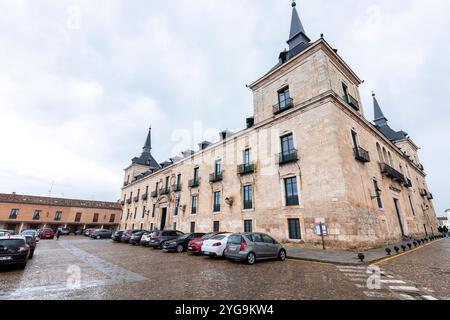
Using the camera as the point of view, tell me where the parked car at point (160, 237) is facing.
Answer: facing away from the viewer and to the right of the viewer

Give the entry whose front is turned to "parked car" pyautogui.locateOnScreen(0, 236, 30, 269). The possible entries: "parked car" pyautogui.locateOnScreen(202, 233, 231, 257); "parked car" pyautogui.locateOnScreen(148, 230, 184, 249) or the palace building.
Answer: the palace building

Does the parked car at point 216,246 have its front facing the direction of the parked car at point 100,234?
no

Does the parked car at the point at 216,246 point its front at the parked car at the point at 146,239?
no

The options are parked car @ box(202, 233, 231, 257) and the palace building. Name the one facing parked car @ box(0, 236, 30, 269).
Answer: the palace building

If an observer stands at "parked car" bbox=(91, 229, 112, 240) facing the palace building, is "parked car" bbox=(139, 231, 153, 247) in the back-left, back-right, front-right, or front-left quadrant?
front-right

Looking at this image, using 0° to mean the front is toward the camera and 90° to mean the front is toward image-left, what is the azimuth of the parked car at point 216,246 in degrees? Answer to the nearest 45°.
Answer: approximately 225°

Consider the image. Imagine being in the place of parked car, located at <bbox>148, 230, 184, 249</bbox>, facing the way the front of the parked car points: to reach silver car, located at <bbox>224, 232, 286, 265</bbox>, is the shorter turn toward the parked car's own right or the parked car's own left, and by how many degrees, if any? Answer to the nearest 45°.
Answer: approximately 90° to the parked car's own right

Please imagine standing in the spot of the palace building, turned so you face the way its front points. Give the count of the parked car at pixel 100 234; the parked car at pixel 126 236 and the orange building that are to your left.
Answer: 0

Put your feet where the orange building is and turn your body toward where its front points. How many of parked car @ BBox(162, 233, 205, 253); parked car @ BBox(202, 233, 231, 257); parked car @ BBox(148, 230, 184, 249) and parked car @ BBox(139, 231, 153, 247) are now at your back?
0

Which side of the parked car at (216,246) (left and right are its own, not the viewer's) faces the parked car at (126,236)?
left

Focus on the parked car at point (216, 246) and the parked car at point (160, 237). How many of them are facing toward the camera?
0

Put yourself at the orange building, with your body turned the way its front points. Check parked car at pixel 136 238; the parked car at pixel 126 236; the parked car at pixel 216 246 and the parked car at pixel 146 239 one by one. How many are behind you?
0

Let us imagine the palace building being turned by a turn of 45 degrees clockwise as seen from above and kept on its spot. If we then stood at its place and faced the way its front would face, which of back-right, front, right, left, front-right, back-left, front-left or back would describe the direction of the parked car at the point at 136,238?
front

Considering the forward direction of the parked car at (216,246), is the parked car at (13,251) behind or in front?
behind

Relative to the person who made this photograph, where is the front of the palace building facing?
facing the viewer and to the left of the viewer

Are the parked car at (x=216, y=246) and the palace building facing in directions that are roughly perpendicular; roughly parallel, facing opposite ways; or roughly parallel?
roughly parallel, facing opposite ways
